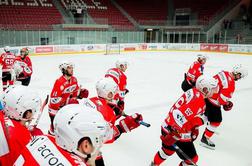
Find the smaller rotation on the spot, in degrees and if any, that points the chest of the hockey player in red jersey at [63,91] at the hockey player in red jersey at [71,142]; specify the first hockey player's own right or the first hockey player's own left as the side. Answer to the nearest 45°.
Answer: approximately 45° to the first hockey player's own right

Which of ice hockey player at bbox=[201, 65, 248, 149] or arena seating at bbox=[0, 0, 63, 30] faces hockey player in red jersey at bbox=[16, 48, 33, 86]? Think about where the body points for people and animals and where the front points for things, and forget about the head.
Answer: the arena seating

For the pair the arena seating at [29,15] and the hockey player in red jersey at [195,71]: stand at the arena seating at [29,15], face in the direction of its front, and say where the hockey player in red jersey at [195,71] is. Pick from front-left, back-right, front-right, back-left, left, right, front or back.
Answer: front

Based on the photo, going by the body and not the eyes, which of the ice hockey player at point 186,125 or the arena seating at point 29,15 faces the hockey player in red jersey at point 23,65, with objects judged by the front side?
the arena seating

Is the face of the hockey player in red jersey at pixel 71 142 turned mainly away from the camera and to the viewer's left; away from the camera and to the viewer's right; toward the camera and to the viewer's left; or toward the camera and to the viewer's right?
away from the camera and to the viewer's right

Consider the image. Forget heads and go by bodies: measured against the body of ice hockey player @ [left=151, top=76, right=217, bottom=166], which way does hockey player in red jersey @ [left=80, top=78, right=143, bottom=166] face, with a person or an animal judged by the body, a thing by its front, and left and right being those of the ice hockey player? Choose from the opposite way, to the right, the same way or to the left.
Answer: the same way

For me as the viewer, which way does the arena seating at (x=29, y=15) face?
facing the viewer

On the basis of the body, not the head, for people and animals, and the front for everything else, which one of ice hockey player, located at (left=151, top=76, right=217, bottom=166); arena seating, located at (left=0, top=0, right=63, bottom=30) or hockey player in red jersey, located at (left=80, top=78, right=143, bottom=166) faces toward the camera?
the arena seating
